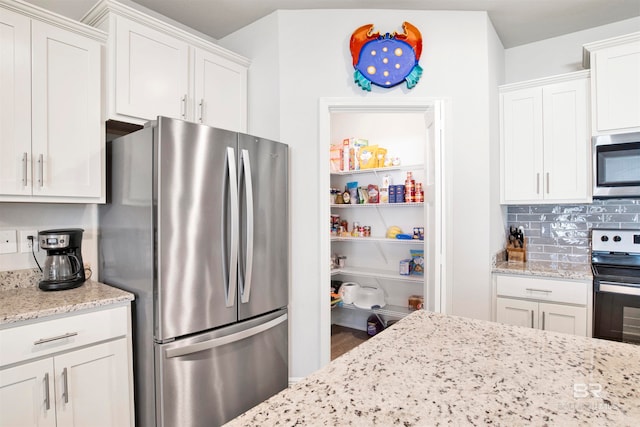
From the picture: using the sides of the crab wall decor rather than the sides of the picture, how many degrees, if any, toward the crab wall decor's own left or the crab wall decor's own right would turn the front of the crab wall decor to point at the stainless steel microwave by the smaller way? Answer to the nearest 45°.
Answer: approximately 90° to the crab wall decor's own left

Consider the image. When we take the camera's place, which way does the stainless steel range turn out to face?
facing the viewer

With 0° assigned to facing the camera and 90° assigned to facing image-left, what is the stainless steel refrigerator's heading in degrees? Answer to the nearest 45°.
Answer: approximately 315°

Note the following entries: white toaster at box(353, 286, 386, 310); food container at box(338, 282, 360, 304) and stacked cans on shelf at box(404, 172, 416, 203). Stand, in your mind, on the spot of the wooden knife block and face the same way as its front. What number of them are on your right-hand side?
3

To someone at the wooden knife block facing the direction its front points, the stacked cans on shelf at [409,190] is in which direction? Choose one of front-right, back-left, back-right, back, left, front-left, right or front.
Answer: right

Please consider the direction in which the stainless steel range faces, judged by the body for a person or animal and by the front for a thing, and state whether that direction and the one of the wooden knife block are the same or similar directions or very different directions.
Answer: same or similar directions

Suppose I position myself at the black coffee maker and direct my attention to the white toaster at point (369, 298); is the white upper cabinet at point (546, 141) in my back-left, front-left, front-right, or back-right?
front-right

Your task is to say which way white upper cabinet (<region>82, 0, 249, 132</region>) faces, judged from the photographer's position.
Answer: facing the viewer and to the right of the viewer

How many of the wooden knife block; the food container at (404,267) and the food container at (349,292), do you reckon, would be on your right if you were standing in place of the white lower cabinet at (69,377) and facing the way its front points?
0

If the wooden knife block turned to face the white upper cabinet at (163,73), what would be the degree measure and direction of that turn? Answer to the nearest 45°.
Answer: approximately 45° to its right

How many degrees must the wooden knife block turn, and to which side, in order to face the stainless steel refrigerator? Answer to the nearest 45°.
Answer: approximately 45° to its right

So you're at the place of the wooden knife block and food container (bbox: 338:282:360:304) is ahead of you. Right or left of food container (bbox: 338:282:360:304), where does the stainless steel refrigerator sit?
left

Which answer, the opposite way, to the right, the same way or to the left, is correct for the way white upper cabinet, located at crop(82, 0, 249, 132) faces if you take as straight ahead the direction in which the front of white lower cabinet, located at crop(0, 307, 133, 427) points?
the same way

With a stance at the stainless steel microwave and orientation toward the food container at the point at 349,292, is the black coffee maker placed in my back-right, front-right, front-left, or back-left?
front-left

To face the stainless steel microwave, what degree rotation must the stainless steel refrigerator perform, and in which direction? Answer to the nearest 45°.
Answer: approximately 45° to its left
